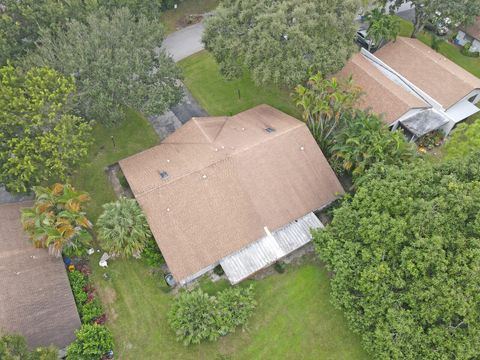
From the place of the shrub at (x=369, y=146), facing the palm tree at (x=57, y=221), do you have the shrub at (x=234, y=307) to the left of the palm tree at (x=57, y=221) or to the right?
left

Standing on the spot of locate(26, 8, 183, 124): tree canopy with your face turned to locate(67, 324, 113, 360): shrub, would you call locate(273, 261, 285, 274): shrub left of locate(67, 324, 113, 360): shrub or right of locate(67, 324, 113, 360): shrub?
left

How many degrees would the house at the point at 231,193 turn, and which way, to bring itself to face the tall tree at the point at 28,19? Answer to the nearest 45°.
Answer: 0° — it already faces it

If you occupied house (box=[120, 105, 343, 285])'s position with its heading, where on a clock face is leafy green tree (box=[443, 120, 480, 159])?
The leafy green tree is roughly at 4 o'clock from the house.

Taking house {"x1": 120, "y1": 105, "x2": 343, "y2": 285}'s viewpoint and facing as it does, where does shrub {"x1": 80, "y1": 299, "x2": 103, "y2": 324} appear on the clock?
The shrub is roughly at 9 o'clock from the house.

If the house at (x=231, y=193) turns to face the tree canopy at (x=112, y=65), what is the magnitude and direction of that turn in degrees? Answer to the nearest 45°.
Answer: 0° — it already faces it

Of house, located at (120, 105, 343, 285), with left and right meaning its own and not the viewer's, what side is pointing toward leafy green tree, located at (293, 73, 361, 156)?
right

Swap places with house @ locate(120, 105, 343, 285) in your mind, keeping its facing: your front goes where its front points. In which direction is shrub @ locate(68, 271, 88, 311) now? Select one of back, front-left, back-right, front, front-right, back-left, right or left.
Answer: left

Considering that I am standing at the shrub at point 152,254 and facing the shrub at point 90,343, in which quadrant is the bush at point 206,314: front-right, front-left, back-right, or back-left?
front-left

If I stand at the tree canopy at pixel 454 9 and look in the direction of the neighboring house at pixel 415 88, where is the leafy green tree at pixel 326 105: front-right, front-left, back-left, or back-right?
front-right

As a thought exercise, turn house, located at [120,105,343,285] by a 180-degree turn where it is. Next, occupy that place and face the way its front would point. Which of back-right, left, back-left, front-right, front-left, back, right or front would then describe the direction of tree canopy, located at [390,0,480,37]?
left

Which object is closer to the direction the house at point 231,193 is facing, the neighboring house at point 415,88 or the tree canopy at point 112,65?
the tree canopy

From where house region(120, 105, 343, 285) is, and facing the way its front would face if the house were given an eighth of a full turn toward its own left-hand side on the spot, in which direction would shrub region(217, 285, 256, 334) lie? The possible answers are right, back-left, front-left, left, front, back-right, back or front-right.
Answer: left

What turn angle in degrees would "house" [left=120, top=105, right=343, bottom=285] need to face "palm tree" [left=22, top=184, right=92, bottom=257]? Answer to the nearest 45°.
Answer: approximately 45° to its left

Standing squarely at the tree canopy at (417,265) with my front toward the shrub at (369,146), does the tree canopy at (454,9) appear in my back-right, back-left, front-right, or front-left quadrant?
front-right

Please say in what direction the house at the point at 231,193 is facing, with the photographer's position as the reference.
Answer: facing away from the viewer and to the left of the viewer
